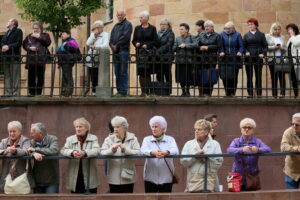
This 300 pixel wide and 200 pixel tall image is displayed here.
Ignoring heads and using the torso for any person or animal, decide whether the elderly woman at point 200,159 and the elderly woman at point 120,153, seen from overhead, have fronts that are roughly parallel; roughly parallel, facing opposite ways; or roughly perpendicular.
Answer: roughly parallel

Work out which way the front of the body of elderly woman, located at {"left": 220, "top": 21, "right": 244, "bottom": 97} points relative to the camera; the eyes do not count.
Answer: toward the camera

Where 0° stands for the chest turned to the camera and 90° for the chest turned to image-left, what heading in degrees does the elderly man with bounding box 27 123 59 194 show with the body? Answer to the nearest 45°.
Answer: approximately 45°

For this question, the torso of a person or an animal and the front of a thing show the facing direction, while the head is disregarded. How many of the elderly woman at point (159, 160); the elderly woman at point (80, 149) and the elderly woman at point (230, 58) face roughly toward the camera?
3

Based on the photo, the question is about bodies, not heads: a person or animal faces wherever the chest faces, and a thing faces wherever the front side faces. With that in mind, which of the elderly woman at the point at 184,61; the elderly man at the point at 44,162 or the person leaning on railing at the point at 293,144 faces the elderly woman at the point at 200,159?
the elderly woman at the point at 184,61

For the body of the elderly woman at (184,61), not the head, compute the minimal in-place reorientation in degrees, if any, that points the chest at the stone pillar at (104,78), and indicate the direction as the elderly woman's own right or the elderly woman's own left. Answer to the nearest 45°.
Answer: approximately 90° to the elderly woman's own right

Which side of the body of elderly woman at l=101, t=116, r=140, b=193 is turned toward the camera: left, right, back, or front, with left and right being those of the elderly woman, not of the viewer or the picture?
front

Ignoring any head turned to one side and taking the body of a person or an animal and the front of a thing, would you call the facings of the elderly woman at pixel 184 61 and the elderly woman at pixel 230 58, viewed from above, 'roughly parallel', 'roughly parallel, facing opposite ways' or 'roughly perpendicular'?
roughly parallel

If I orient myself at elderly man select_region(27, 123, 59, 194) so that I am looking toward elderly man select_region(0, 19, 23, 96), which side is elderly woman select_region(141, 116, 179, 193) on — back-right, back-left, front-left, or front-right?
back-right

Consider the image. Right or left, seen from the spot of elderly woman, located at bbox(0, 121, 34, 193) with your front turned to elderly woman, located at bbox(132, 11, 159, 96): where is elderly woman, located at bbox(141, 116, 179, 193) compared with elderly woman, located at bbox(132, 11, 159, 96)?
right

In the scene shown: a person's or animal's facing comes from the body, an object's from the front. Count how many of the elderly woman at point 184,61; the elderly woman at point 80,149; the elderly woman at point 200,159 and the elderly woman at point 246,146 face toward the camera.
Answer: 4

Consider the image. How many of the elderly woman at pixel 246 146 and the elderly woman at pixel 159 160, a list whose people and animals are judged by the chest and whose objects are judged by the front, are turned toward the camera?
2

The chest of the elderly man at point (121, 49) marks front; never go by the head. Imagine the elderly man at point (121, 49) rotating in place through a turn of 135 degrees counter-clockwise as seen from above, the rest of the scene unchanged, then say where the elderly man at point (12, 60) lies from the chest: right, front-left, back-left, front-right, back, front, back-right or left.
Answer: back

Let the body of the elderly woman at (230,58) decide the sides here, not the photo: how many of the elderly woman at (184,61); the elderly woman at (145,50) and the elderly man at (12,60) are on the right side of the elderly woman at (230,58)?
3

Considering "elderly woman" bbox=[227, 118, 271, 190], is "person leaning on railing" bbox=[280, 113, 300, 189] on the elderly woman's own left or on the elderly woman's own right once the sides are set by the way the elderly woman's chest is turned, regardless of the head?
on the elderly woman's own left

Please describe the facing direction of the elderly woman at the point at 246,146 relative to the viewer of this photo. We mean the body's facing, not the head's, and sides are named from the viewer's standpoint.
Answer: facing the viewer

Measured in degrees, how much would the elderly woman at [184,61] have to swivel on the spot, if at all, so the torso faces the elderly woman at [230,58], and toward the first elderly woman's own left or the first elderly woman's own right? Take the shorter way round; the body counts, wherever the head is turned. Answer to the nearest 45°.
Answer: approximately 90° to the first elderly woman's own left

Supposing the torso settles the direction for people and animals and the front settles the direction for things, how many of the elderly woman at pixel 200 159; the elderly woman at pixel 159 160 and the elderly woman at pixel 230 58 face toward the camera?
3

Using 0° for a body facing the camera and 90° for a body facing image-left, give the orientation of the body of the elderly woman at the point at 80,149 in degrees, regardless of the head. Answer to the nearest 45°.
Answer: approximately 0°
